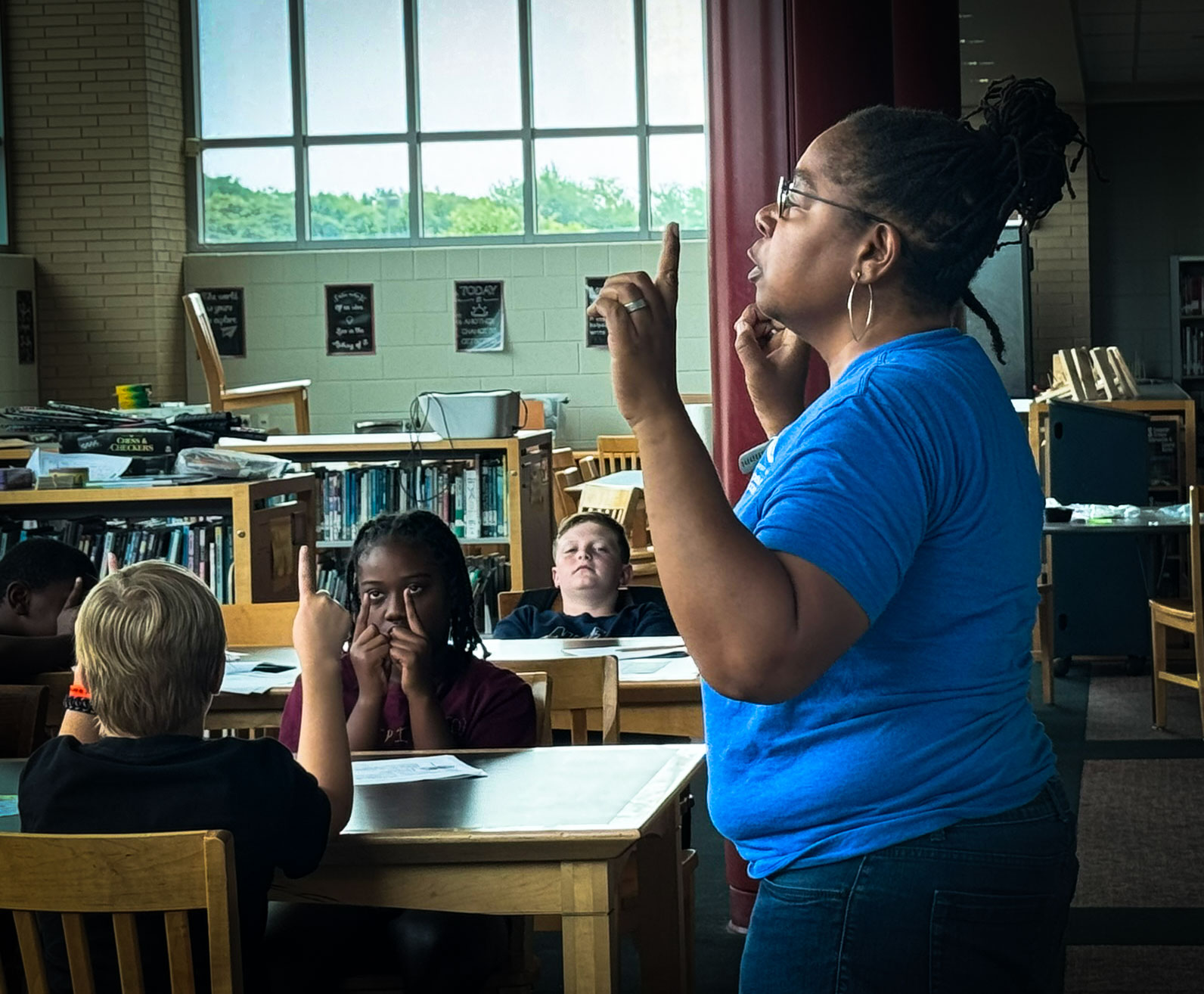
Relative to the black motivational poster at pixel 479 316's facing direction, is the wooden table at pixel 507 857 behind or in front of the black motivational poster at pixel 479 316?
in front

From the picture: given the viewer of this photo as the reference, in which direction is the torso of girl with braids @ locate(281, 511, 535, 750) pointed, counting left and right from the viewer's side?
facing the viewer

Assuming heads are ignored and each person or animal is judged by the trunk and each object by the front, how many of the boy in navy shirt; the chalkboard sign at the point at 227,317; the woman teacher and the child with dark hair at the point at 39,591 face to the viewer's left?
1

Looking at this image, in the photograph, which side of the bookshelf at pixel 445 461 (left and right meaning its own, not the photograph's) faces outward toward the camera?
front

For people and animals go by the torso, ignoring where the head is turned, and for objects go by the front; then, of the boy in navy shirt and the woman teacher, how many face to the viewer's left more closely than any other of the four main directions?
1

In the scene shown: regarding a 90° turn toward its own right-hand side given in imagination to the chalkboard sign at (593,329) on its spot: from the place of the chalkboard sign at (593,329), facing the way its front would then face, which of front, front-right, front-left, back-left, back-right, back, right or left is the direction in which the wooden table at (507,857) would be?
left

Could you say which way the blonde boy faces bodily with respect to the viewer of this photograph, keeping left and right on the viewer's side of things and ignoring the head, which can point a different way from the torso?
facing away from the viewer

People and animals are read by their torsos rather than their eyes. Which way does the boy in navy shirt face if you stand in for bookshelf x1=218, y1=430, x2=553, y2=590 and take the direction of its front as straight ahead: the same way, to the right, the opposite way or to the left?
the same way

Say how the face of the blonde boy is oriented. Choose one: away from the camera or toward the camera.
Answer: away from the camera

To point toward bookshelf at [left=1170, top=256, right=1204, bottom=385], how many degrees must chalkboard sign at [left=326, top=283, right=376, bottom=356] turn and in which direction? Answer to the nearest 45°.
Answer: approximately 90° to its left

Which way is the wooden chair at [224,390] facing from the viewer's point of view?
to the viewer's right

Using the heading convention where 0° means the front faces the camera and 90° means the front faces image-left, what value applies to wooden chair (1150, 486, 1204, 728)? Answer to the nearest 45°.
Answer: approximately 90°

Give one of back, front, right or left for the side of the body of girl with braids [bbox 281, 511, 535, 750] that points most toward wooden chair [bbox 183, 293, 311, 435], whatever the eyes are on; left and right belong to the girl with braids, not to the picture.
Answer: back

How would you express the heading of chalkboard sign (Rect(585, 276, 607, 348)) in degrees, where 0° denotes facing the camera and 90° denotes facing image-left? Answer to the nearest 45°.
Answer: approximately 0°

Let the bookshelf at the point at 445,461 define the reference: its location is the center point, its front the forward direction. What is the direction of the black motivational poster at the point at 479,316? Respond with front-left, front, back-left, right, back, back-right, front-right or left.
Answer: back

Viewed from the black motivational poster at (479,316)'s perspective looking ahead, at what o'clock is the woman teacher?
The woman teacher is roughly at 12 o'clock from the black motivational poster.

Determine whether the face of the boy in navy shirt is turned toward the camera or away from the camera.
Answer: toward the camera

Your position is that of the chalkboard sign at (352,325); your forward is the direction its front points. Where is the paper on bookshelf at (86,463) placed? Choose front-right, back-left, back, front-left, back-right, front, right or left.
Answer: front
